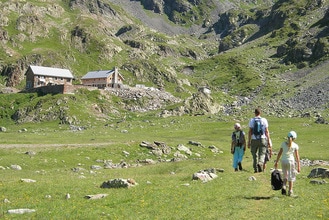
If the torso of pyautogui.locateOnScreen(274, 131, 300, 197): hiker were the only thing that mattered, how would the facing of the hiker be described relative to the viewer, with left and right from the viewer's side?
facing away from the viewer

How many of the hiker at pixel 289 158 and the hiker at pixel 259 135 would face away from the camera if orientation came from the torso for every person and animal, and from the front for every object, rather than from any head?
2

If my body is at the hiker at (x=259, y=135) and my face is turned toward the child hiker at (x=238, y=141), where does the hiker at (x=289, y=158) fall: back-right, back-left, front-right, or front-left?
back-left

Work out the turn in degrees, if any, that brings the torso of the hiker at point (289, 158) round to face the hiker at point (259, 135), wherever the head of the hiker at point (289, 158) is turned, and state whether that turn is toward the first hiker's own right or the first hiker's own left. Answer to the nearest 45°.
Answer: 0° — they already face them

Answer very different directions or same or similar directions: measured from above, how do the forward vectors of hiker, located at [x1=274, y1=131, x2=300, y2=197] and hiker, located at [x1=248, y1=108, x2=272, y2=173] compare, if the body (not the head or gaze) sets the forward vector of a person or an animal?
same or similar directions

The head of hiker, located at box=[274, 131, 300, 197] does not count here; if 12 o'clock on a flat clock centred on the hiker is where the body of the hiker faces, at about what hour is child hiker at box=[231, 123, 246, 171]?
The child hiker is roughly at 11 o'clock from the hiker.

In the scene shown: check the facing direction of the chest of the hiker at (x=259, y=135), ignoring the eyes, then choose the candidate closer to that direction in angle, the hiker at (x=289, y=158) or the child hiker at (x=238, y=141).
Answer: the child hiker

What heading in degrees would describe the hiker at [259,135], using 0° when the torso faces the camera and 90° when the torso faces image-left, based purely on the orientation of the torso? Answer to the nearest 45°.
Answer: approximately 180°

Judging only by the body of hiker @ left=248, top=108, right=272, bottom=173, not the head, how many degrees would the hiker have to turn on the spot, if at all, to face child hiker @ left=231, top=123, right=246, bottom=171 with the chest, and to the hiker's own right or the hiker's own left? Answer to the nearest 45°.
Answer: approximately 45° to the hiker's own left
